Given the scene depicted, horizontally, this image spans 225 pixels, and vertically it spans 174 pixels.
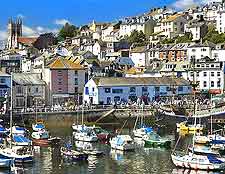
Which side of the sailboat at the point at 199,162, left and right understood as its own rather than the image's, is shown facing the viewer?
left

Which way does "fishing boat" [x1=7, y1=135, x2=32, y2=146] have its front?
to the viewer's left

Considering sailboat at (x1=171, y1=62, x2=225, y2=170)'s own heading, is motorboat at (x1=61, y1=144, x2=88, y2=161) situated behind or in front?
in front

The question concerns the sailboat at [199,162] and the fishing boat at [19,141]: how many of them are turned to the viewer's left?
2

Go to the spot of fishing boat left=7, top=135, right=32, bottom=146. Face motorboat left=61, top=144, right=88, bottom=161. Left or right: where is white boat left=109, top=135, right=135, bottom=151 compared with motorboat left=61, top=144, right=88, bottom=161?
left
